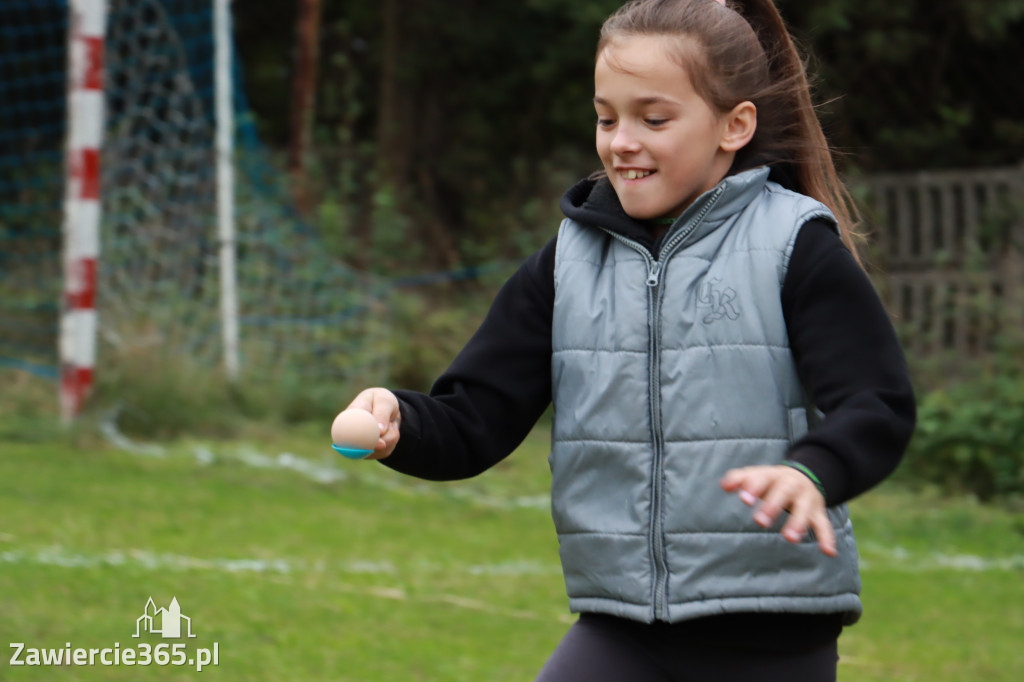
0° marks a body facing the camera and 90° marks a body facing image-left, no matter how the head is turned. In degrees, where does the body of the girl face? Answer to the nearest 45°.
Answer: approximately 45°

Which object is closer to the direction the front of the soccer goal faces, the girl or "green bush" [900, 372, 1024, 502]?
the girl

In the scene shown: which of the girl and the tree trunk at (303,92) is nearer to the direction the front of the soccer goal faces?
the girl

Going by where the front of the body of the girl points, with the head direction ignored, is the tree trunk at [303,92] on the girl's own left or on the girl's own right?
on the girl's own right

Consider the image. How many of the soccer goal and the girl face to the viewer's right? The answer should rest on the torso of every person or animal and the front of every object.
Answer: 0

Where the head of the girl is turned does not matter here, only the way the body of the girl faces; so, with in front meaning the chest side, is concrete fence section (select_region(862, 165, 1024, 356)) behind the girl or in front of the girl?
behind

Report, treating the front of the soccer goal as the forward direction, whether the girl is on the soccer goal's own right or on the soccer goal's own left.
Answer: on the soccer goal's own left

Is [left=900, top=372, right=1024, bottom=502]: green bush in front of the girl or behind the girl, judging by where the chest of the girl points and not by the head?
behind
